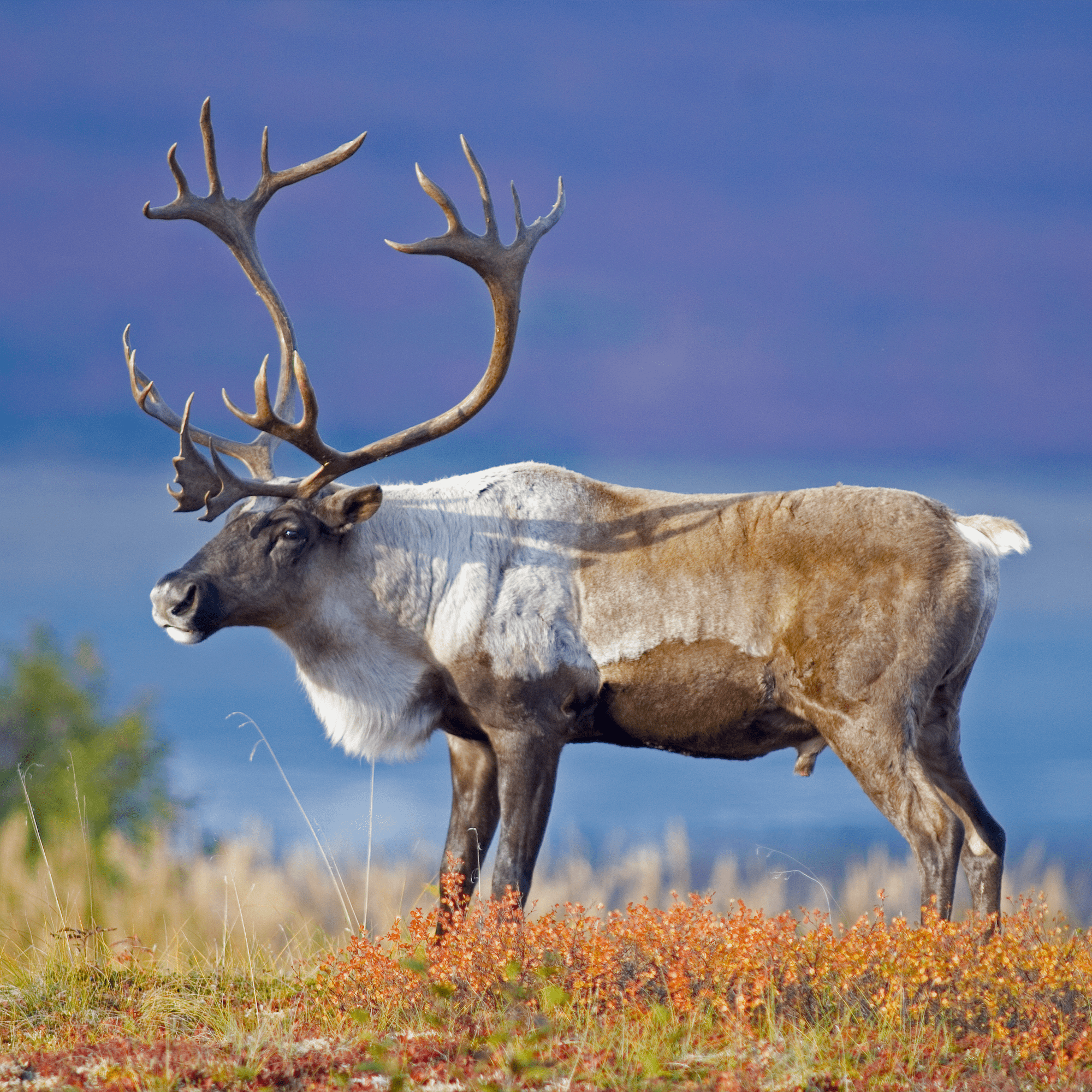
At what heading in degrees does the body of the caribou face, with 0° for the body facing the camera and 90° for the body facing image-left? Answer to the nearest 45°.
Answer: approximately 90°

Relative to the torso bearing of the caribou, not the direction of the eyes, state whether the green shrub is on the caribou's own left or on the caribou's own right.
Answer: on the caribou's own right
